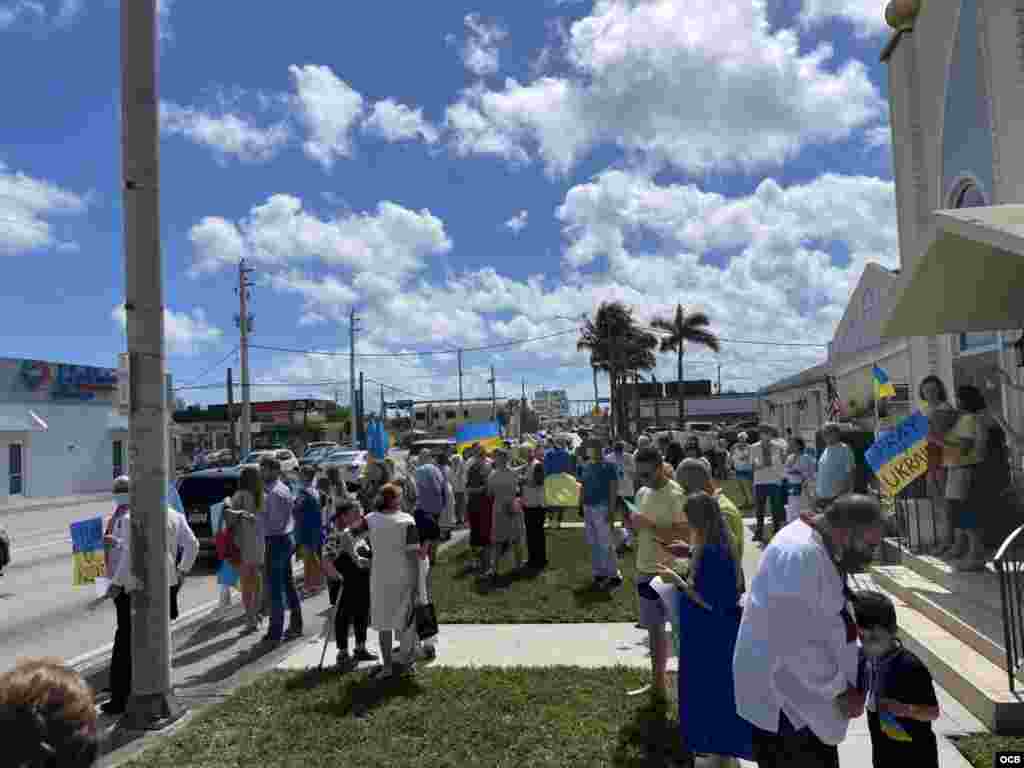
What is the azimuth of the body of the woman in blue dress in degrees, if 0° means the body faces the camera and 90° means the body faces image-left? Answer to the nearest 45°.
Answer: approximately 90°

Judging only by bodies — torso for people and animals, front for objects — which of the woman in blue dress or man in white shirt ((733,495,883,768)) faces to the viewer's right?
the man in white shirt

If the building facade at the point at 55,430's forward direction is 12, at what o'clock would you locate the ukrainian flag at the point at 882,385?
The ukrainian flag is roughly at 1 o'clock from the building facade.

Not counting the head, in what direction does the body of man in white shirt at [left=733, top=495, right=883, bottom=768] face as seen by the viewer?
to the viewer's right

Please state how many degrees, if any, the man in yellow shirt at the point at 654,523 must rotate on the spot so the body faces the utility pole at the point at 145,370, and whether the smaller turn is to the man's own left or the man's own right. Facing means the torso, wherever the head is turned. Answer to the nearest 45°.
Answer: approximately 45° to the man's own right

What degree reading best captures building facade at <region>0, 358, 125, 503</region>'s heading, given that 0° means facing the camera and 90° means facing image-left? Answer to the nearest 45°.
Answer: approximately 315°
